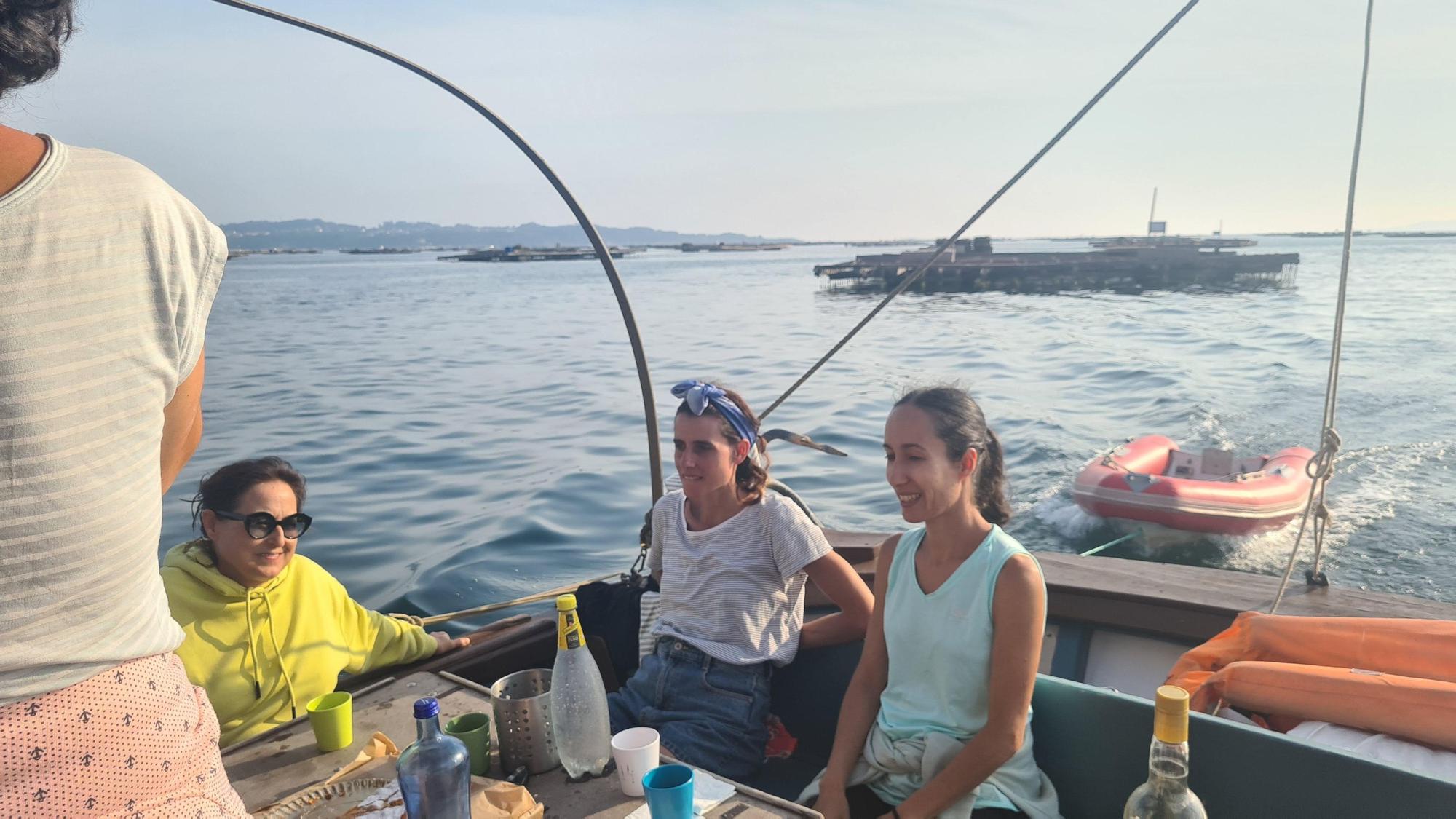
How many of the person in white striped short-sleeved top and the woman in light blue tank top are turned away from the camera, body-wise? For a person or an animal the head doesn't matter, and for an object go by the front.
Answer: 1

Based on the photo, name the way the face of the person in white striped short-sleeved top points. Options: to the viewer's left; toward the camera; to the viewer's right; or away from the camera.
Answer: away from the camera

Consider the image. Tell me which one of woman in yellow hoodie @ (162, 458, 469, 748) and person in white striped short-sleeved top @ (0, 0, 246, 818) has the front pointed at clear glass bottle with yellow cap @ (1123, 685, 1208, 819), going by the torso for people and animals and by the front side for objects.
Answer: the woman in yellow hoodie

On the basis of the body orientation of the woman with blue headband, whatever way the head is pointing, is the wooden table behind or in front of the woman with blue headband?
in front

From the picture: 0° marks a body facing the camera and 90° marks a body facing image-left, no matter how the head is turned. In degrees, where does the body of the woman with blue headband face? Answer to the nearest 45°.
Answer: approximately 45°

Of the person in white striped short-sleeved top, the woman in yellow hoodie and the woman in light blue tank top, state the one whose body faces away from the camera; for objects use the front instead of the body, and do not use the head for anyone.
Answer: the person in white striped short-sleeved top

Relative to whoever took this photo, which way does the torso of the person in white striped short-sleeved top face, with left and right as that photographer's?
facing away from the viewer

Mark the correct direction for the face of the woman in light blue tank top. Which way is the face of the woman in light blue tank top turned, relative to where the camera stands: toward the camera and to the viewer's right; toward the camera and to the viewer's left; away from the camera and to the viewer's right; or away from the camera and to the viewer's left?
toward the camera and to the viewer's left

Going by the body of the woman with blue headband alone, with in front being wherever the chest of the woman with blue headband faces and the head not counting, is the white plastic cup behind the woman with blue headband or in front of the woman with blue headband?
in front

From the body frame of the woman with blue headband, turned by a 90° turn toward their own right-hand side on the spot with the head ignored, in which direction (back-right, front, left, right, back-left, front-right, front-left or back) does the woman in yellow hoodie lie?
front-left

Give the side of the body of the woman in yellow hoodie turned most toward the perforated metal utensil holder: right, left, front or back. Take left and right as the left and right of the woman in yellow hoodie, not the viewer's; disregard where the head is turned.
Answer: front
